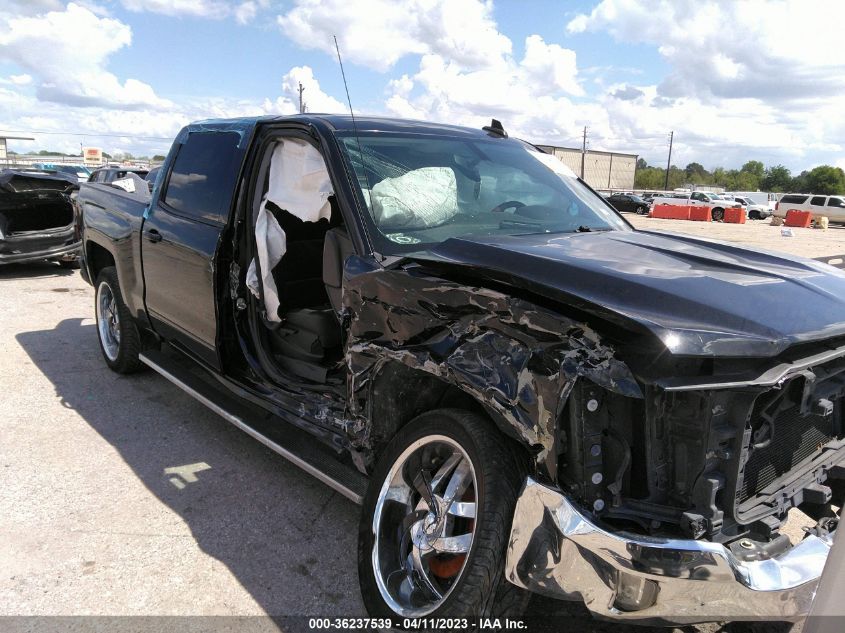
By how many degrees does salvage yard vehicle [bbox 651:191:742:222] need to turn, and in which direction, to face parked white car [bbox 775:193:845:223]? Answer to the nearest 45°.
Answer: approximately 45° to its right

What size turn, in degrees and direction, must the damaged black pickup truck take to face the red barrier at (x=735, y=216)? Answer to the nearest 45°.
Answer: approximately 135° to its left

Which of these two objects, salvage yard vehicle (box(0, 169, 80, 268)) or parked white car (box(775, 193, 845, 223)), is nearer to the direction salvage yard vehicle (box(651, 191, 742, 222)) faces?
the parked white car

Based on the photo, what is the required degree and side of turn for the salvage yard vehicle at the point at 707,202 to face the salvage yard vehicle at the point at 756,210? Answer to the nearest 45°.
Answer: approximately 45° to its left

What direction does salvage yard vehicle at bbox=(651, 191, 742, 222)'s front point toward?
to the viewer's right

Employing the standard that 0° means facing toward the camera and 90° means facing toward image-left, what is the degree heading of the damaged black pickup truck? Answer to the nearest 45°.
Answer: approximately 315°
